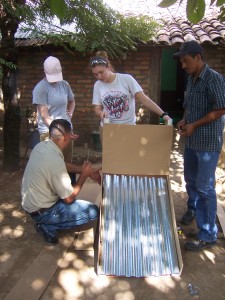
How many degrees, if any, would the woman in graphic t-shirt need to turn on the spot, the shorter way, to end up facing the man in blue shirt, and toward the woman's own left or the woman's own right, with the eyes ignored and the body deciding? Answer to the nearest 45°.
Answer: approximately 45° to the woman's own left

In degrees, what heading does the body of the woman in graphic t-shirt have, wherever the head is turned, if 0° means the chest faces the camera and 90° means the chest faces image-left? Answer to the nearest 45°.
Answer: approximately 0°

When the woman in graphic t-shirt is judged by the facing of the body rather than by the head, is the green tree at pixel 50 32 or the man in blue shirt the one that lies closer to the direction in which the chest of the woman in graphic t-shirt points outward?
the man in blue shirt
